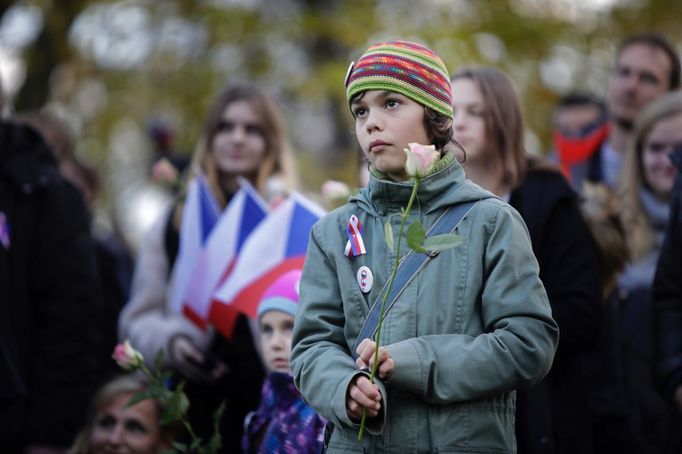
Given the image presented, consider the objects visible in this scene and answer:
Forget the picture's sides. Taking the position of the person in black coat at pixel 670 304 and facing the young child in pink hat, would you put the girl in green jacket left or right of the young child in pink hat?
left

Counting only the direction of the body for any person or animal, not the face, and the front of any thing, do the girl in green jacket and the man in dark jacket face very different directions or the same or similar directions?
same or similar directions

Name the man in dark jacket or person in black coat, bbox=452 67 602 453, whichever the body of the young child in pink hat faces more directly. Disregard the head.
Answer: the person in black coat

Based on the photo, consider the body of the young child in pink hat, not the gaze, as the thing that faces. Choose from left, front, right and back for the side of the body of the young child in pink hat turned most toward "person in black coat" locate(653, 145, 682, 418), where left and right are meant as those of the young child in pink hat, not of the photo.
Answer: left

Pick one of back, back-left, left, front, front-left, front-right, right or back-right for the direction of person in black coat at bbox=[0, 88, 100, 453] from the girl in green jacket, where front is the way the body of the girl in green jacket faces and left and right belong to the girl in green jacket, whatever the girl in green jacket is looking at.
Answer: right

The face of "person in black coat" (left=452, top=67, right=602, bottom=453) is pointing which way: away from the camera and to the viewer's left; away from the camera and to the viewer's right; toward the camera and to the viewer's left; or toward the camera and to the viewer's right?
toward the camera and to the viewer's left

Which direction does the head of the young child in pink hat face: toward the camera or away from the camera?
toward the camera

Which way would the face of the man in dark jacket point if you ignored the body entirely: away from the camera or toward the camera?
toward the camera

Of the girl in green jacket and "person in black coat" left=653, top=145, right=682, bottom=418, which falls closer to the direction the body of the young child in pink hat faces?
the girl in green jacket

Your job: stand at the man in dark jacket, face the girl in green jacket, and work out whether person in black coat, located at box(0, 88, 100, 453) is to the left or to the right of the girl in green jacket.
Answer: right

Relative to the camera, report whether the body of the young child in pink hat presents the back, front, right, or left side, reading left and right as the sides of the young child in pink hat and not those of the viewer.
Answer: front

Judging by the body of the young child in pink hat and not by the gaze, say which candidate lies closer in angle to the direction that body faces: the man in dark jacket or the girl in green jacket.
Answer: the girl in green jacket

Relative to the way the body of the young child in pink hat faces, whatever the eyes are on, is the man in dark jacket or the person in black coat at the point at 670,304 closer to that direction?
the person in black coat

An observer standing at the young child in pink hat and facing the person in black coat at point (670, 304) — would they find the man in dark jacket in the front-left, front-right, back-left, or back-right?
front-left

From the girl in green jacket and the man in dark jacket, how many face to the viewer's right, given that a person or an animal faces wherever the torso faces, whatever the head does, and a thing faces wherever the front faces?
0

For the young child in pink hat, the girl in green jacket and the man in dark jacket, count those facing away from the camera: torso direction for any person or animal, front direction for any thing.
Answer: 0
